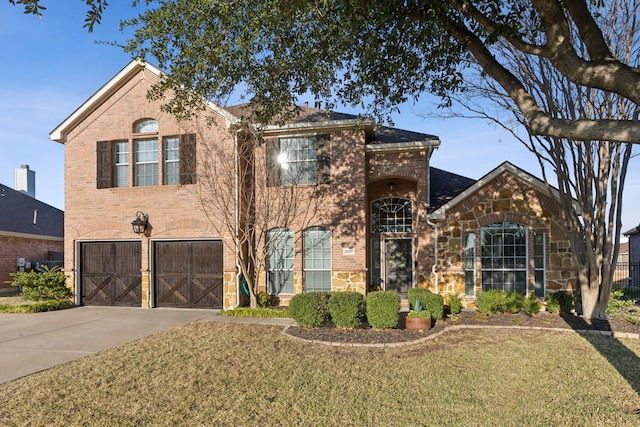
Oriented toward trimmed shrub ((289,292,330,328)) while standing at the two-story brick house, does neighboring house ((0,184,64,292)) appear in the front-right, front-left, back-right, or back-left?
back-right

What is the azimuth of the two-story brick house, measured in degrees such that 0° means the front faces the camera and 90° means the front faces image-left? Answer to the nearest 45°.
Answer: approximately 0°

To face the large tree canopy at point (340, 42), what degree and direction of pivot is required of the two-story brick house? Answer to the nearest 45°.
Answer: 0° — it already faces it

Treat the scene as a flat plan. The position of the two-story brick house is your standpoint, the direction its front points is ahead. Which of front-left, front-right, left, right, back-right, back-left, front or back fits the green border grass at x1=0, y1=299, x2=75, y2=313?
right

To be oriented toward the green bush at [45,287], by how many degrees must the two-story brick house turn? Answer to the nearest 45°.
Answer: approximately 90° to its right
